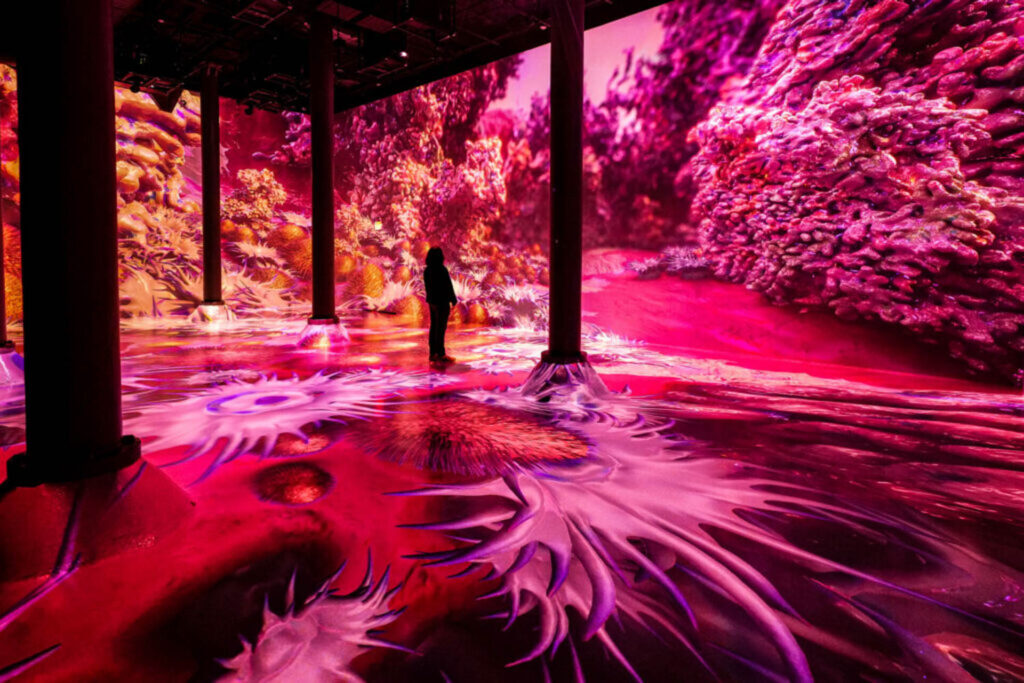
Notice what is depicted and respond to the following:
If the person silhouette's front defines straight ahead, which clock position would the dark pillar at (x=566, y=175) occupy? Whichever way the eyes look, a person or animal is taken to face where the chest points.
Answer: The dark pillar is roughly at 2 o'clock from the person silhouette.

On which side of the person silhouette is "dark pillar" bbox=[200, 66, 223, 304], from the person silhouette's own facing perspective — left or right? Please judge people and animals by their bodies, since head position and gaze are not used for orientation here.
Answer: on its left

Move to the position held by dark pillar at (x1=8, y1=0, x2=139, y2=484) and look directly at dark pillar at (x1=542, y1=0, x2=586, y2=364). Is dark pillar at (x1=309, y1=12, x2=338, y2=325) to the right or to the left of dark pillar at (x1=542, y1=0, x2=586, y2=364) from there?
left

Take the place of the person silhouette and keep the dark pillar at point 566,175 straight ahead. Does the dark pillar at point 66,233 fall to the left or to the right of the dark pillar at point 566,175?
right

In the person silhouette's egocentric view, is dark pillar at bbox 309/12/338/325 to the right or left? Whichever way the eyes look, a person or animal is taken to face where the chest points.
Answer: on its left
